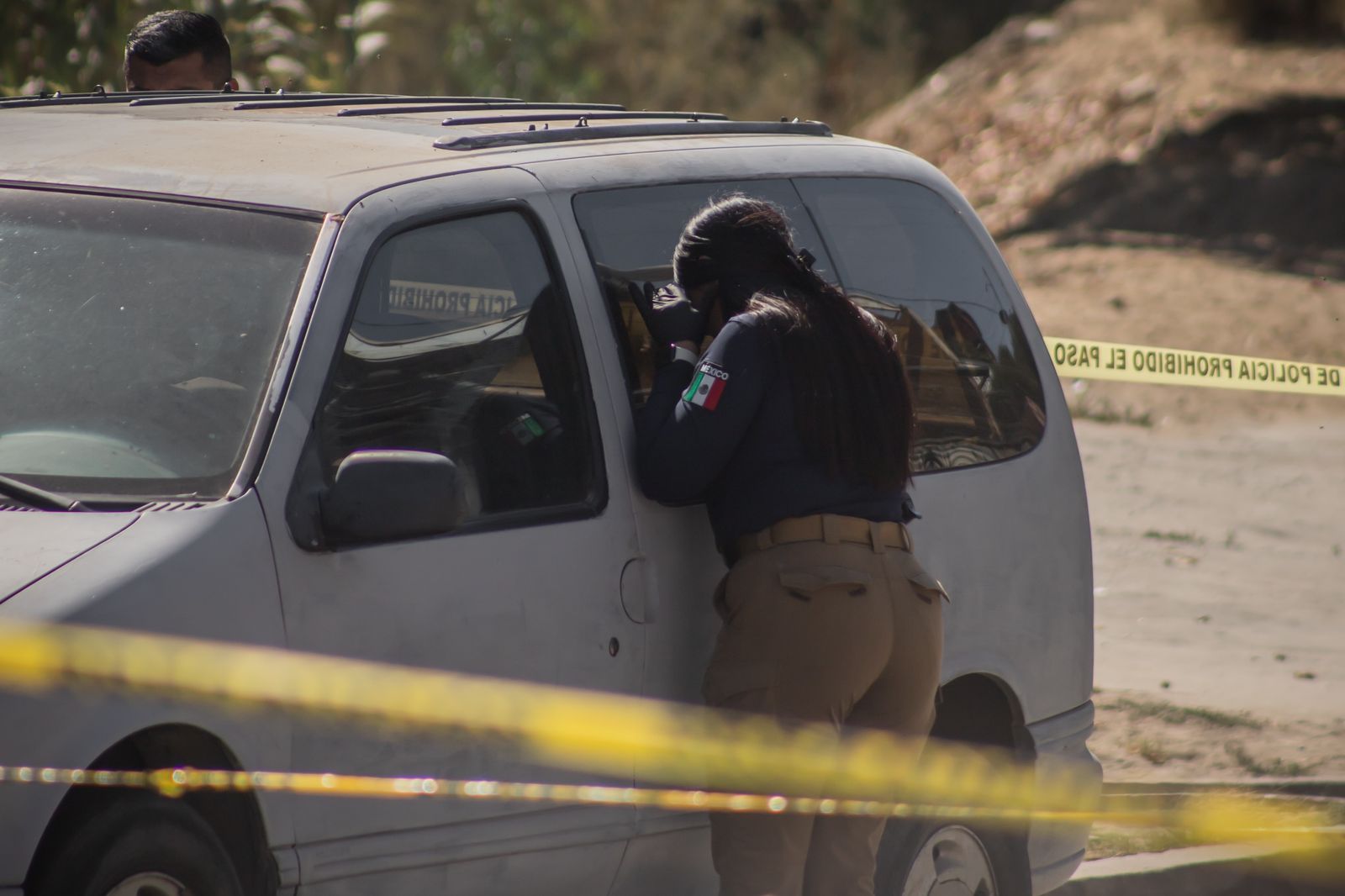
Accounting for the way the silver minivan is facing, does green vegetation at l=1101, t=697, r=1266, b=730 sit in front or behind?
behind

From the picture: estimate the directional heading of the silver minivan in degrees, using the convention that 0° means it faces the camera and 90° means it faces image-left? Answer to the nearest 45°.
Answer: approximately 45°

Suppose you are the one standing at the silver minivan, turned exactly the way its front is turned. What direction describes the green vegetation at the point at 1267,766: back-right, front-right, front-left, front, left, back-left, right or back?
back

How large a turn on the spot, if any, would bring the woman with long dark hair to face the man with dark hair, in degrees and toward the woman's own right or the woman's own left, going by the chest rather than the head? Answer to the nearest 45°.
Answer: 0° — they already face them

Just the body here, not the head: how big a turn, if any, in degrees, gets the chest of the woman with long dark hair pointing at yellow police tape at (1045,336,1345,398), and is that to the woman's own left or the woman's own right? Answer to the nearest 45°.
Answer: approximately 45° to the woman's own right

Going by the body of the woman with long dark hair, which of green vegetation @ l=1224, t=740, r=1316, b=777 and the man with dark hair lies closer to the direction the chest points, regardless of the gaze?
the man with dark hair

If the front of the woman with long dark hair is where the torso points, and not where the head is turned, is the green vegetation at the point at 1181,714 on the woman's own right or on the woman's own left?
on the woman's own right

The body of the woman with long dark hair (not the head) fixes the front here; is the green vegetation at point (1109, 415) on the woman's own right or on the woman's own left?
on the woman's own right

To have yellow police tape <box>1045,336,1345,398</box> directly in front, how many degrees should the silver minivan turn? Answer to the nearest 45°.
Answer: approximately 180°

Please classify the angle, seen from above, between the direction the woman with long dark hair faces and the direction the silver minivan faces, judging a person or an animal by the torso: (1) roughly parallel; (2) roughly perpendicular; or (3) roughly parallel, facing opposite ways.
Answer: roughly perpendicular

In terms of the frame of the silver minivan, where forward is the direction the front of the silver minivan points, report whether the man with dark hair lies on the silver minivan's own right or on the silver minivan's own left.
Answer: on the silver minivan's own right

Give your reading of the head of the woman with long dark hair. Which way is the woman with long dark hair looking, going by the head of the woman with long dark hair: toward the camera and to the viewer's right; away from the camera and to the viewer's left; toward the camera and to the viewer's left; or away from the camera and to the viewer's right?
away from the camera and to the viewer's left

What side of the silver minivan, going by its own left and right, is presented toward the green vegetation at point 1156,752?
back

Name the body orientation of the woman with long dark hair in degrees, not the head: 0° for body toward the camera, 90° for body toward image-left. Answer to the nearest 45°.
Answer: approximately 135°
